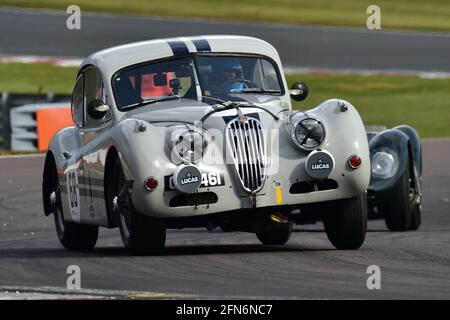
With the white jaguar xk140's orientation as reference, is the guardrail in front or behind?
behind

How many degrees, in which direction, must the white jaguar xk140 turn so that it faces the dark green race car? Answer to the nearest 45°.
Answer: approximately 135° to its left

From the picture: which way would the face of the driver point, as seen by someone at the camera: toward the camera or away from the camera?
toward the camera

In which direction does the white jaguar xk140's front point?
toward the camera

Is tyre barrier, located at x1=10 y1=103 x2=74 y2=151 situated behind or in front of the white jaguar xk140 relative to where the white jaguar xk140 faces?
behind

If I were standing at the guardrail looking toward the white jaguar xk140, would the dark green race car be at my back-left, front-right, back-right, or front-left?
front-left
